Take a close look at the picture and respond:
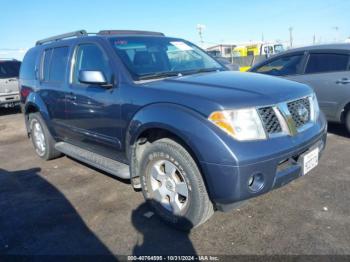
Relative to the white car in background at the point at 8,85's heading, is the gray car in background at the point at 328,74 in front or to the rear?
to the rear

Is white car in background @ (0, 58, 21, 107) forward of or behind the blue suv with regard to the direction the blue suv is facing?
behind

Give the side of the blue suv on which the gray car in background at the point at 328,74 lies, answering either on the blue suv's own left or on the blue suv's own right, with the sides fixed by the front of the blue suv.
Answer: on the blue suv's own left

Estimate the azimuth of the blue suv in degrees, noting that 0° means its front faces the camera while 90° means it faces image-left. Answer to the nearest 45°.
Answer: approximately 315°
